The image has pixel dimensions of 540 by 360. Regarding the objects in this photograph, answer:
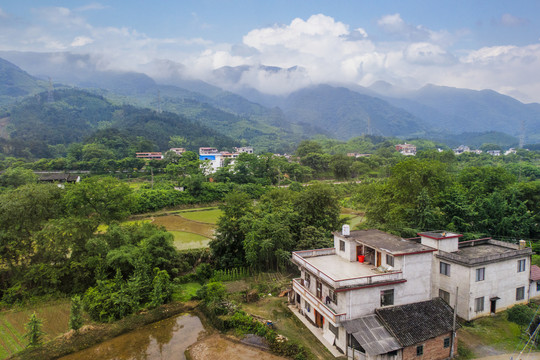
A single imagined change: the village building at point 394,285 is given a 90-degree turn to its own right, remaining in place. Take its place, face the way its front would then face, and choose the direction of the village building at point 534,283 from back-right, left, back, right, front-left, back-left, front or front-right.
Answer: right

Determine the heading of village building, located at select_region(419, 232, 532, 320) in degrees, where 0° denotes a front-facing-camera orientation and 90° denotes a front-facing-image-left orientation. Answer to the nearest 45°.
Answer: approximately 315°

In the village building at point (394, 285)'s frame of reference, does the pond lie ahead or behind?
ahead

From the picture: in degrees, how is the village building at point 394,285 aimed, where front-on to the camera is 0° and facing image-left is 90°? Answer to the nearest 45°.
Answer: approximately 45°

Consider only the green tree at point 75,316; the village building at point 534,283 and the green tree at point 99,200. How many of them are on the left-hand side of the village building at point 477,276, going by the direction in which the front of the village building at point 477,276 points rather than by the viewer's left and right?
1

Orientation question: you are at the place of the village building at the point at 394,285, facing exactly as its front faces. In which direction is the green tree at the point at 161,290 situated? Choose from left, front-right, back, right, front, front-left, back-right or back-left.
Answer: front-right

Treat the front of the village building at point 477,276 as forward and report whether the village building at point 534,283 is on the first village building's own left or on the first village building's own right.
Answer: on the first village building's own left

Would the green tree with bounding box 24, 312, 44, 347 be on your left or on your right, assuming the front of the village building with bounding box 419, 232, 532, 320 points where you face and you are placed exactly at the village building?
on your right
